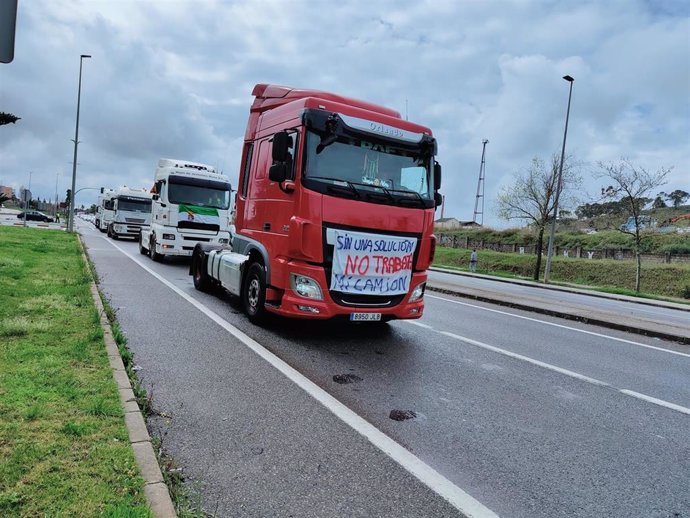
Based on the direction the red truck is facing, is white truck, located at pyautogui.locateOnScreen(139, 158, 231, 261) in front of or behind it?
behind

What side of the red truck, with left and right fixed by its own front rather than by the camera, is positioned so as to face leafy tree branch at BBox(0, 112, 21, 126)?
back

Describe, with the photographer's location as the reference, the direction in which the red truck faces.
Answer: facing the viewer and to the right of the viewer
